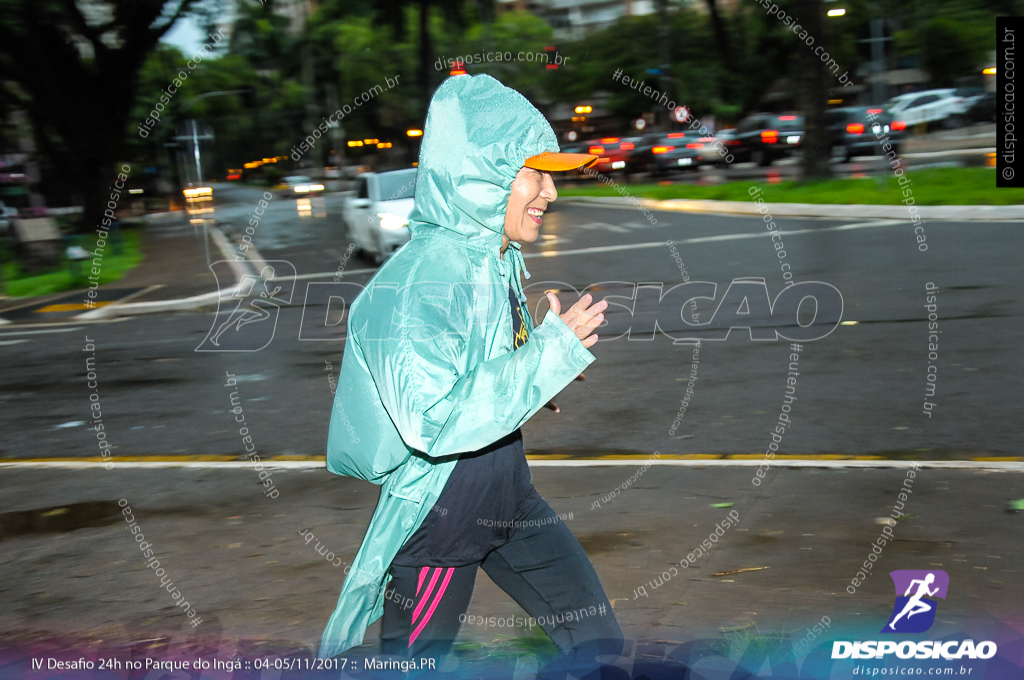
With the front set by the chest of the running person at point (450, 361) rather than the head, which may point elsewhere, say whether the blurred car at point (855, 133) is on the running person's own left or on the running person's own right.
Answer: on the running person's own left

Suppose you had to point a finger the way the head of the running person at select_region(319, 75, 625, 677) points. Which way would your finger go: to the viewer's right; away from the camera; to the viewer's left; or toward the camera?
to the viewer's right

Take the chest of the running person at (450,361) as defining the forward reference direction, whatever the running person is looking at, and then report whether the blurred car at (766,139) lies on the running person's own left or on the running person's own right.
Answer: on the running person's own left

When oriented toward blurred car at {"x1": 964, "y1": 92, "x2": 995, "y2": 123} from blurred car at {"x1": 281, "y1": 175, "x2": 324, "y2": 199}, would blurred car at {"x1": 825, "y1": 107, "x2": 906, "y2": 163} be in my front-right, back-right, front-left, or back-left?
front-right

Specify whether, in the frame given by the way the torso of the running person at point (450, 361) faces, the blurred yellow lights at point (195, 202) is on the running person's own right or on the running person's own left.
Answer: on the running person's own left

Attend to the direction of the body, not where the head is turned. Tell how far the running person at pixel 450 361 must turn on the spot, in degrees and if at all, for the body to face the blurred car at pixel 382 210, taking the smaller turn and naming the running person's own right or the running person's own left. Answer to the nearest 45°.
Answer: approximately 90° to the running person's own left

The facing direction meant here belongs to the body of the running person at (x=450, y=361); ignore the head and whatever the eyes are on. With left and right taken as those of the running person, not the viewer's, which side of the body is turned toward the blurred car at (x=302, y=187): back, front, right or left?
left

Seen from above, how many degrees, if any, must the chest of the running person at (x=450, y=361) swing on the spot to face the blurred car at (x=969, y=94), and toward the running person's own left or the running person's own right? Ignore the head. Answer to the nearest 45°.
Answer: approximately 45° to the running person's own left

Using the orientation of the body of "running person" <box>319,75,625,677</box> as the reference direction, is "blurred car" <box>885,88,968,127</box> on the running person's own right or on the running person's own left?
on the running person's own left

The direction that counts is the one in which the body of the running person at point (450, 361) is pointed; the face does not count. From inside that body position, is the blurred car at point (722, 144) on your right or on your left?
on your left

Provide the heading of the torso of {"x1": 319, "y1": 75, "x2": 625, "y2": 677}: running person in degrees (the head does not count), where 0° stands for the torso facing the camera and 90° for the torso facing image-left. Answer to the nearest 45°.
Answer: approximately 270°

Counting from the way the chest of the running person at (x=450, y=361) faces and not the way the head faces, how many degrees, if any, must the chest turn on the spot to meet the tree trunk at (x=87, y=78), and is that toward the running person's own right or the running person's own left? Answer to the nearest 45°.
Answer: approximately 90° to the running person's own left

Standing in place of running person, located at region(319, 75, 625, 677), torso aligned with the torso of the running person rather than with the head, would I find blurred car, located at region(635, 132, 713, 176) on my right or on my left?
on my left
